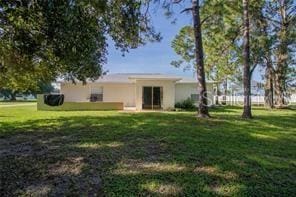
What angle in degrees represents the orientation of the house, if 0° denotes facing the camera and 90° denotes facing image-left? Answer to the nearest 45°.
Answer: approximately 0°

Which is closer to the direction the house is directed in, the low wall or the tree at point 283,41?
the low wall

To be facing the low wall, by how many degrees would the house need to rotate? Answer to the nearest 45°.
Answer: approximately 45° to its right

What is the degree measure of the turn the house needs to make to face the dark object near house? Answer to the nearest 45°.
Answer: approximately 45° to its right

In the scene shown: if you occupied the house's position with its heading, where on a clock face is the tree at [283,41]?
The tree is roughly at 9 o'clock from the house.
